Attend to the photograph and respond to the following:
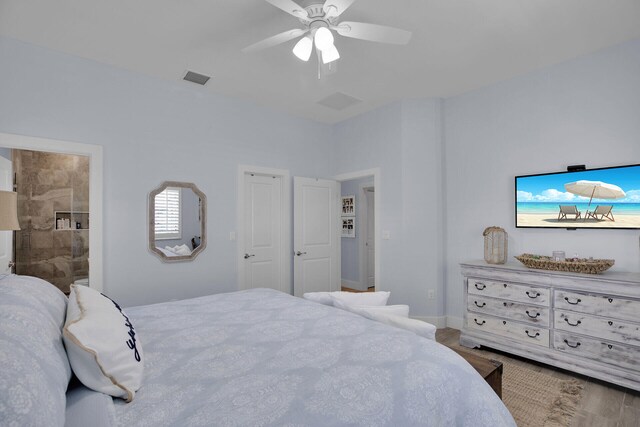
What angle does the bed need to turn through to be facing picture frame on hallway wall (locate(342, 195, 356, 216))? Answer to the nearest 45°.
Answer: approximately 45° to its left

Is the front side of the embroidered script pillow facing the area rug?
yes

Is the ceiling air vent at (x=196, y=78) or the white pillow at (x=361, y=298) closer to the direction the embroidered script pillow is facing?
the white pillow

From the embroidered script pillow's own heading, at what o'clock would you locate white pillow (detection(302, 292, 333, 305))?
The white pillow is roughly at 11 o'clock from the embroidered script pillow.

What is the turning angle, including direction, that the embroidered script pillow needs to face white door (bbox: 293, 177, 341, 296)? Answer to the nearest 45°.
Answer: approximately 45° to its left

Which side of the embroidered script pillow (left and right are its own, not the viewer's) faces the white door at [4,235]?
left

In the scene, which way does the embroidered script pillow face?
to the viewer's right

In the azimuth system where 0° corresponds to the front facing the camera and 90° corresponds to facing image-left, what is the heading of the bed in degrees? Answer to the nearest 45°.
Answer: approximately 225°

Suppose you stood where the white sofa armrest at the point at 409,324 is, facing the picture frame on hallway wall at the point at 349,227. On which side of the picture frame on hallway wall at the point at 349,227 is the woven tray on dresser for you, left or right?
right

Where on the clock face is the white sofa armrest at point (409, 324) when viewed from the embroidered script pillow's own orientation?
The white sofa armrest is roughly at 12 o'clock from the embroidered script pillow.
